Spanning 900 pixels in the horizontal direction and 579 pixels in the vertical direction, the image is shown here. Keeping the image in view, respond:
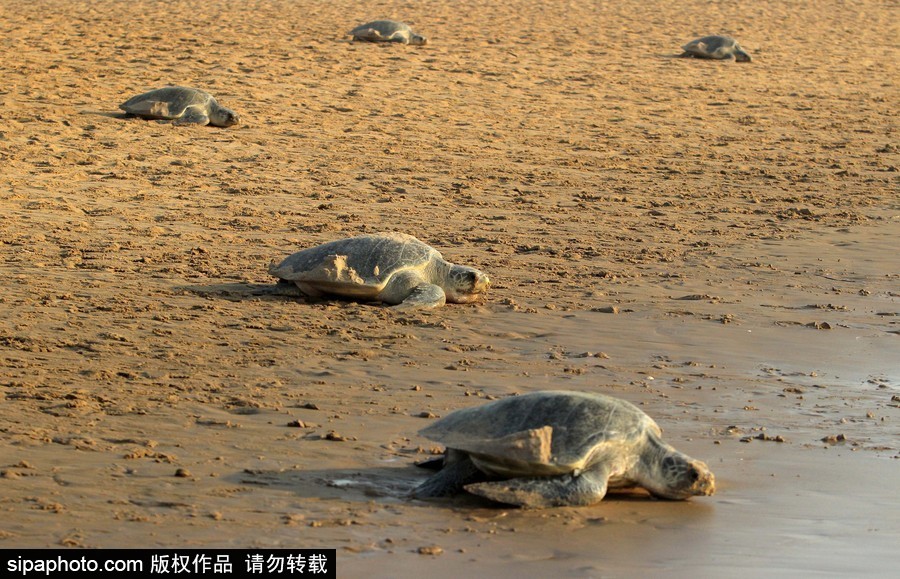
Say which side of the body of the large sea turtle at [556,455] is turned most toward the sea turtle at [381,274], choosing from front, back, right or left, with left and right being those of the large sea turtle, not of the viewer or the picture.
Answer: left

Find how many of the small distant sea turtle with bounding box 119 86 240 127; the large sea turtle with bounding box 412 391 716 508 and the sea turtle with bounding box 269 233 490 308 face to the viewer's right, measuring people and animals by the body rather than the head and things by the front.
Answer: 3

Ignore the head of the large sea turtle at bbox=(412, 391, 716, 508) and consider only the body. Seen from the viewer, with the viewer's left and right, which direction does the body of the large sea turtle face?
facing to the right of the viewer

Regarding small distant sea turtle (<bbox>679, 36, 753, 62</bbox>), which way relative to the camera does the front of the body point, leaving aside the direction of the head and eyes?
to the viewer's right

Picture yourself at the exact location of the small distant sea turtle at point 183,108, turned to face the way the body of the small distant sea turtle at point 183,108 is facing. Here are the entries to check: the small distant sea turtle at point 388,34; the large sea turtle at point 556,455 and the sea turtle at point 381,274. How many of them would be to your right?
2

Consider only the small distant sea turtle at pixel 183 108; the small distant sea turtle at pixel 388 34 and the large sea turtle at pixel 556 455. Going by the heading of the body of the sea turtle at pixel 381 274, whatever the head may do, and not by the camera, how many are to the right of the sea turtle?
1

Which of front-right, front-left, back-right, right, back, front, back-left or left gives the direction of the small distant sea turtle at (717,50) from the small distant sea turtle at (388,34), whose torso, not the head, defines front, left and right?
front

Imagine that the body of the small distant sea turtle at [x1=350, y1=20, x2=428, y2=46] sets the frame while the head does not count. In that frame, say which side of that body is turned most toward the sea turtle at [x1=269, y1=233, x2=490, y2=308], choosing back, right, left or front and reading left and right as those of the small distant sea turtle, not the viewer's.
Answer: right

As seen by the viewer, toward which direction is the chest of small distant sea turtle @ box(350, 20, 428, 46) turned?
to the viewer's right

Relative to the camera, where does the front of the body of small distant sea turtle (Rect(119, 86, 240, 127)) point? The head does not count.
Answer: to the viewer's right

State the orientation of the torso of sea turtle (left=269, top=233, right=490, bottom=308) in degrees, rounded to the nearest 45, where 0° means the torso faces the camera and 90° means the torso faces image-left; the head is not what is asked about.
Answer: approximately 270°

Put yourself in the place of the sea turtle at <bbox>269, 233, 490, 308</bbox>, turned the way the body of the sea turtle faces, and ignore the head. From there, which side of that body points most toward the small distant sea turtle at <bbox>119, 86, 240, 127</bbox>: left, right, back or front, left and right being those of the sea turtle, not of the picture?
left

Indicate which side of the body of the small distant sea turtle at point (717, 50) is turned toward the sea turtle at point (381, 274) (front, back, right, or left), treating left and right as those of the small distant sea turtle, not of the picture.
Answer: right
